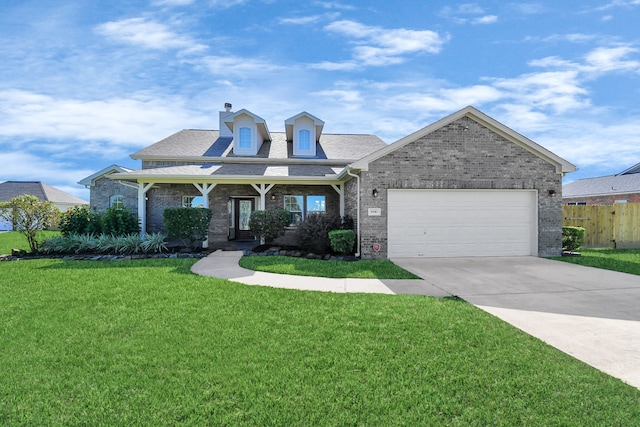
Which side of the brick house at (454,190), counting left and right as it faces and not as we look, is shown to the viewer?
front

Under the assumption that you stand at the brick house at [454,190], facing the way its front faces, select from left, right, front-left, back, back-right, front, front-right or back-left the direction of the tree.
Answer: right

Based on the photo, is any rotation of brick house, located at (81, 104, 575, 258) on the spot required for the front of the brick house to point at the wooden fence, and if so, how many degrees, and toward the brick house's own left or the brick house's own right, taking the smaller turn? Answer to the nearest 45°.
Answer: approximately 135° to the brick house's own left

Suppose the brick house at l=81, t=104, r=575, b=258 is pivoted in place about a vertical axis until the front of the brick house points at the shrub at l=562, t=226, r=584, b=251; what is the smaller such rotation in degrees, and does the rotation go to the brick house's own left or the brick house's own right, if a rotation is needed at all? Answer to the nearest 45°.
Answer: approximately 90° to the brick house's own left

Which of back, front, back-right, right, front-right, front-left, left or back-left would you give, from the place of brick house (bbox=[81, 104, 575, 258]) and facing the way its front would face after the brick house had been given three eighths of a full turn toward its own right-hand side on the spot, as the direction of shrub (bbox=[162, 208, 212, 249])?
front-left

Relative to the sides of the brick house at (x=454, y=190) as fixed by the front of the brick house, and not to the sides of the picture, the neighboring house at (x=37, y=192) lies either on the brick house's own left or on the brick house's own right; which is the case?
on the brick house's own right

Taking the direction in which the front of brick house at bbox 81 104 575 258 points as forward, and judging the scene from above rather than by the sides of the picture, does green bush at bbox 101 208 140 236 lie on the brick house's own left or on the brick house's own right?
on the brick house's own right
